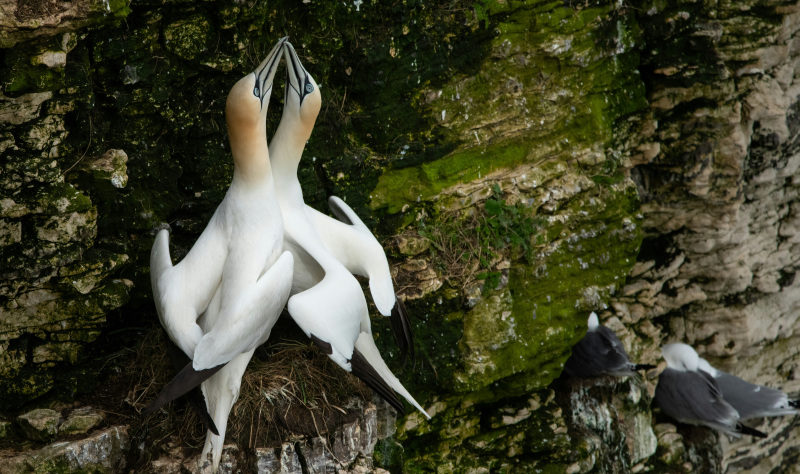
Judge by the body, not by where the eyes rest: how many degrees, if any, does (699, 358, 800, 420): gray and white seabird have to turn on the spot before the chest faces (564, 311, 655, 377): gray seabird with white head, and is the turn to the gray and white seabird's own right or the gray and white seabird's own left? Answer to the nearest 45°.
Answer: approximately 45° to the gray and white seabird's own left

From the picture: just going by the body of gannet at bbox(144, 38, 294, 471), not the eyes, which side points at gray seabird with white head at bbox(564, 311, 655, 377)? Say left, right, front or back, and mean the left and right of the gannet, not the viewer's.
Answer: front

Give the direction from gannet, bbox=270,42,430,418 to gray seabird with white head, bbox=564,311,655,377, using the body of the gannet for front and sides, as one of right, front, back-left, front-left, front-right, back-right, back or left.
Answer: back-right

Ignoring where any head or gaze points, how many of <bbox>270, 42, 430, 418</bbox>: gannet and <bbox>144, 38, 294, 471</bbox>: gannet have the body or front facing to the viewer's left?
1

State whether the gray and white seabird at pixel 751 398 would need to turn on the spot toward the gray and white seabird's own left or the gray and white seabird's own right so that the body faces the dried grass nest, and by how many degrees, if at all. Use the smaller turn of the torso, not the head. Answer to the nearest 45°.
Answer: approximately 45° to the gray and white seabird's own left

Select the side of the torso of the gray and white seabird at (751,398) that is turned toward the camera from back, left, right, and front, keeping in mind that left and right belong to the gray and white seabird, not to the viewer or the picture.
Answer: left

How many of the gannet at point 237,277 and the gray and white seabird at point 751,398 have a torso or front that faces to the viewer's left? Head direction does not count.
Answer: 1

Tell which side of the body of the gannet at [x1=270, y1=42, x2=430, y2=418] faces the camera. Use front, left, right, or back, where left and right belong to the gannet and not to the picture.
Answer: left
